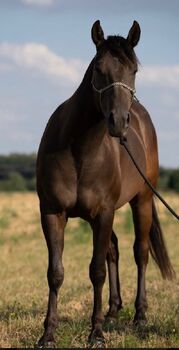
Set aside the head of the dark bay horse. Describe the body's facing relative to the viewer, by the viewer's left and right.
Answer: facing the viewer and to the left of the viewer
